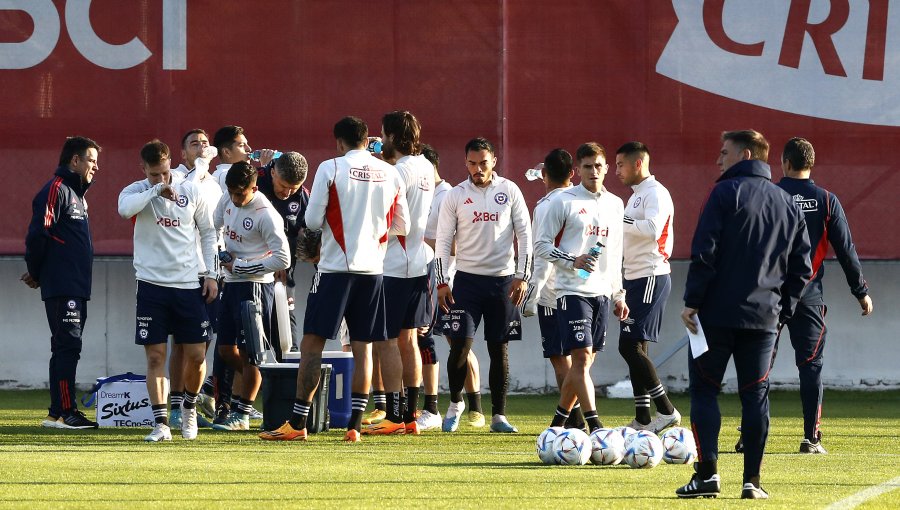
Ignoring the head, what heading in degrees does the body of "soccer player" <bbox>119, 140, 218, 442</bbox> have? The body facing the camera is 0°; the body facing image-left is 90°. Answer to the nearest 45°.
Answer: approximately 0°

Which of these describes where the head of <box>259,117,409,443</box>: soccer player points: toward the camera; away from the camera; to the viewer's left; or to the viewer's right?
away from the camera

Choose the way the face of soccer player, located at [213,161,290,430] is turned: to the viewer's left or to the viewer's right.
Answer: to the viewer's left

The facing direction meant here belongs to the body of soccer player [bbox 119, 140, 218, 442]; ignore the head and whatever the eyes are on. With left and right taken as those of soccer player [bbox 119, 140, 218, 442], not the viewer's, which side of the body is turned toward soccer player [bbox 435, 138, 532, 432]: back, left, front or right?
left

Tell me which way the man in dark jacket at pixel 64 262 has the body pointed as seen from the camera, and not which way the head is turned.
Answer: to the viewer's right

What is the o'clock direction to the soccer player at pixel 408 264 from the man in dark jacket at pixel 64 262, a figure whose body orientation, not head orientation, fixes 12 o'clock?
The soccer player is roughly at 1 o'clock from the man in dark jacket.
